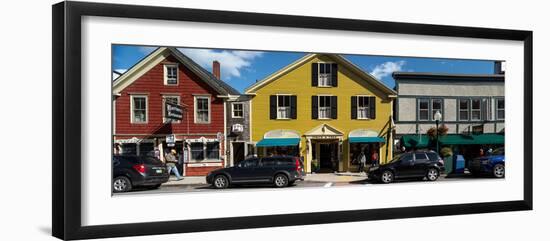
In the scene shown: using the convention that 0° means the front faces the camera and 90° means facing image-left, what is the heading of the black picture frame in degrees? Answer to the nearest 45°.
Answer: approximately 315°
